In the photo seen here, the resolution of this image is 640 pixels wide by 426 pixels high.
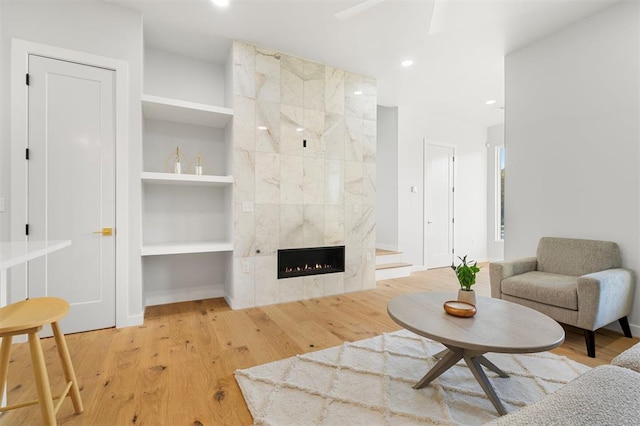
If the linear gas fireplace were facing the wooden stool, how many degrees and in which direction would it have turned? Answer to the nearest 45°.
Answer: approximately 90° to its right

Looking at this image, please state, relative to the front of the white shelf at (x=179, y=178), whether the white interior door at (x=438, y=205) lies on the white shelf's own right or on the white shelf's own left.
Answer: on the white shelf's own left

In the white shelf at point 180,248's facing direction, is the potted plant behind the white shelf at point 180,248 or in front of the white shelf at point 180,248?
in front

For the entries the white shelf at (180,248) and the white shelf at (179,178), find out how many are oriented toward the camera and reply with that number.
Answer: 2

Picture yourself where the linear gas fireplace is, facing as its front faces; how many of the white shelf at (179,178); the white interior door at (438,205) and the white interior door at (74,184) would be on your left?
1

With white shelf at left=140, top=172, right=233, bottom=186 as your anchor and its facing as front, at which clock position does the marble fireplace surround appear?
The marble fireplace surround is roughly at 9 o'clock from the white shelf.

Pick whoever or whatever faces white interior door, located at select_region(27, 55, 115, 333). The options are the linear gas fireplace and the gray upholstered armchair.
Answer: the gray upholstered armchair

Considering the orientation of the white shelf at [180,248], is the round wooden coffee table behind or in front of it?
in front

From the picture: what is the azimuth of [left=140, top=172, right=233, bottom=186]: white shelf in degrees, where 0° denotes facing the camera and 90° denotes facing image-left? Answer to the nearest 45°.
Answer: approximately 0°

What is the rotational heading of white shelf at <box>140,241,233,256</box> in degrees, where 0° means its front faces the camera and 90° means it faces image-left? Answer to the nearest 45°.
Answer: approximately 0°

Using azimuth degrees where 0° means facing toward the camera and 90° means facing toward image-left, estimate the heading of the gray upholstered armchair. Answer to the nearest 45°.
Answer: approximately 45°

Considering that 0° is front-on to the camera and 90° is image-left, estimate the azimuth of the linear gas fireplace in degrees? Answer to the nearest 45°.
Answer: approximately 315°
